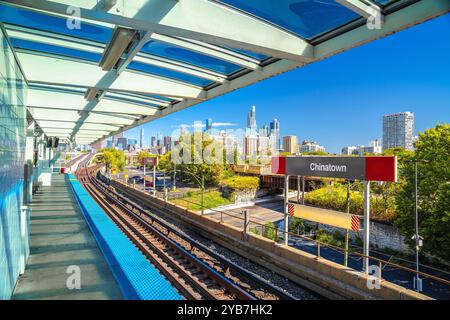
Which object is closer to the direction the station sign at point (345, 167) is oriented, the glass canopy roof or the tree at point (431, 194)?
the glass canopy roof

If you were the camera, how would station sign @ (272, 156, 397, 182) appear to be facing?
facing the viewer and to the left of the viewer

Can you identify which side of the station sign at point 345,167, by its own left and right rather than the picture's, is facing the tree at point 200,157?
right

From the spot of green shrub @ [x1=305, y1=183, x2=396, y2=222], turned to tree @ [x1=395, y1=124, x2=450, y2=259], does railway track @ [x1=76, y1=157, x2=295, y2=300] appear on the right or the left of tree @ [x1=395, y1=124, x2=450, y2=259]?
right

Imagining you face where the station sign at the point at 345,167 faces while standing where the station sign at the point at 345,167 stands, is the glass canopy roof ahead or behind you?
ahead

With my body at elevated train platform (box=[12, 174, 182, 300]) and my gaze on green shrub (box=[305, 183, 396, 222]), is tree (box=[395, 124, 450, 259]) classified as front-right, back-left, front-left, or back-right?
front-right

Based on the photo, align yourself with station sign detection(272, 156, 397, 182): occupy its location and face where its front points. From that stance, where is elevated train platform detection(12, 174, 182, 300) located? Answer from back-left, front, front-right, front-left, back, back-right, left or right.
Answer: front

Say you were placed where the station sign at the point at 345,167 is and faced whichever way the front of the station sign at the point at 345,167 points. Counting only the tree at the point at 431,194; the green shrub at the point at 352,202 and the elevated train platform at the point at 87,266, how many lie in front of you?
1

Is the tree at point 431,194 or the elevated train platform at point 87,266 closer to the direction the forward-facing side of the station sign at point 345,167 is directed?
the elevated train platform

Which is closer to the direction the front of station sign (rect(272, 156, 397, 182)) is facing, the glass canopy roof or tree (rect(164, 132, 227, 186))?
the glass canopy roof

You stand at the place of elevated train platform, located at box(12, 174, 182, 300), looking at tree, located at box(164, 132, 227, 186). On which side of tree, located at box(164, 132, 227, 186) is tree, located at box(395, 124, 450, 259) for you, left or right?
right
